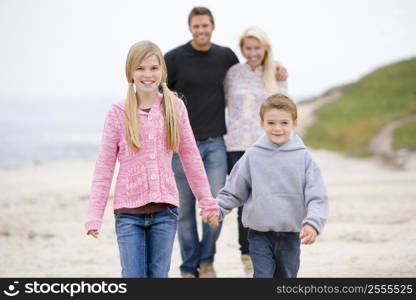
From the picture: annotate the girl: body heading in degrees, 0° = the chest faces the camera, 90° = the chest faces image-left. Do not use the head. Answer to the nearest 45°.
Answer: approximately 0°

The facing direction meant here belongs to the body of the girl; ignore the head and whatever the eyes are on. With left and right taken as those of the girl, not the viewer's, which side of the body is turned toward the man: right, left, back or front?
back

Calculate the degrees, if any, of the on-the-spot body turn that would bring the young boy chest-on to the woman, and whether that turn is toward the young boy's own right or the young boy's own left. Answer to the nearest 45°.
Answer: approximately 180°

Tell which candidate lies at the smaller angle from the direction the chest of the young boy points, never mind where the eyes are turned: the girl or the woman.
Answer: the girl

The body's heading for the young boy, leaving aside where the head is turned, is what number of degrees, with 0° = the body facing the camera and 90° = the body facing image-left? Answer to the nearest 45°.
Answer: approximately 0°

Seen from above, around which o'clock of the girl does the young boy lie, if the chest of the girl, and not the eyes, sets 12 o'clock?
The young boy is roughly at 9 o'clock from the girl.

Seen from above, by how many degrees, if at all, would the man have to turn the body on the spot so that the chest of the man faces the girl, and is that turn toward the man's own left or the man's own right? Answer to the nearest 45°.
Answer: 0° — they already face them
